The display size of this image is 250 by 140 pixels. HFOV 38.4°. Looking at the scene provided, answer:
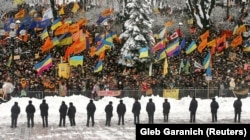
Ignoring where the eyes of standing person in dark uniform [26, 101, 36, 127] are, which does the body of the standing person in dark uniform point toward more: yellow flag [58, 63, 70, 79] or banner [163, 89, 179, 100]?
the yellow flag

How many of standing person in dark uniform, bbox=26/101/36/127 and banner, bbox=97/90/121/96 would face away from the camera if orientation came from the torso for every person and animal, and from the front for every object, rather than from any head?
1

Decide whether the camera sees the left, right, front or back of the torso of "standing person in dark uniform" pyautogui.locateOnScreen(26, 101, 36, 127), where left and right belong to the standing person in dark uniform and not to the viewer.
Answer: back

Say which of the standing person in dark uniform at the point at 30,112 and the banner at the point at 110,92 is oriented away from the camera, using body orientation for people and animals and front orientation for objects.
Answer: the standing person in dark uniform

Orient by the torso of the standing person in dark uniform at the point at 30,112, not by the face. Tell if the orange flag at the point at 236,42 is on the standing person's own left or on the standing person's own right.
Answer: on the standing person's own right

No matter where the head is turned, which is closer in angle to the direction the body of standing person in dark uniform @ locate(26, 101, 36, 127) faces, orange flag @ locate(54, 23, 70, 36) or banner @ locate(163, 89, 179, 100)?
the orange flag

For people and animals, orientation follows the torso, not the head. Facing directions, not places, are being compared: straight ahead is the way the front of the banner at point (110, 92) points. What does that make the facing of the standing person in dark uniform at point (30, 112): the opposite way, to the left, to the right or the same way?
the opposite way

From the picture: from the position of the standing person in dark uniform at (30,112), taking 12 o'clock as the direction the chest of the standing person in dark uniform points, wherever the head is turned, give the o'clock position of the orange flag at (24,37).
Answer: The orange flag is roughly at 12 o'clock from the standing person in dark uniform.

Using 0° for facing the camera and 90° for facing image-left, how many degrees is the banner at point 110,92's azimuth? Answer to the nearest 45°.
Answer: approximately 0°
